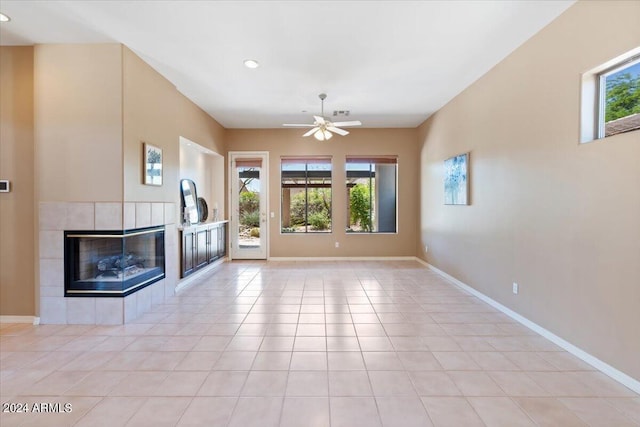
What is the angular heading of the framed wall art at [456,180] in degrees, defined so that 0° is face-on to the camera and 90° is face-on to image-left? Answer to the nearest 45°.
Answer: approximately 45°

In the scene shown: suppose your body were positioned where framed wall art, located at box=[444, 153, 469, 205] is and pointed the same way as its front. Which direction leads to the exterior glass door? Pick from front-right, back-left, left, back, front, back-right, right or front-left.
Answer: front-right

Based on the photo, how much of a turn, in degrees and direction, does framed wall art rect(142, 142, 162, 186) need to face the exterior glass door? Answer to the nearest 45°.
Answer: approximately 90° to its left

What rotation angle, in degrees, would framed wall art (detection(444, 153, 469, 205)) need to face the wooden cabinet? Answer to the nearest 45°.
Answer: approximately 45° to its right

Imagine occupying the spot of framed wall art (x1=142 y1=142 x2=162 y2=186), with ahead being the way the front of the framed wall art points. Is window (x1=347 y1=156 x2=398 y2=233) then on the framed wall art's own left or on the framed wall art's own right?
on the framed wall art's own left

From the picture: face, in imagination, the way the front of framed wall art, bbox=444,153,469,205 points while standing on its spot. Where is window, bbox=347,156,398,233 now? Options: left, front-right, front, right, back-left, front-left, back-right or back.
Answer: right

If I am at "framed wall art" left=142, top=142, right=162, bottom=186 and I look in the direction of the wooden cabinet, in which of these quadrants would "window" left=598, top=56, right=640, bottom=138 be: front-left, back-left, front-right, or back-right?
back-right

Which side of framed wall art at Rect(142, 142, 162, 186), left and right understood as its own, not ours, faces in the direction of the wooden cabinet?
left

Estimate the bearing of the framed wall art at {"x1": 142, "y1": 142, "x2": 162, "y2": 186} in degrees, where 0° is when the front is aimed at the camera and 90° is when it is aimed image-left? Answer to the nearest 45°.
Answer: approximately 315°

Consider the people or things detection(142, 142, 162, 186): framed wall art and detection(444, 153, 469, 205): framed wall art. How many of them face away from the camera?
0

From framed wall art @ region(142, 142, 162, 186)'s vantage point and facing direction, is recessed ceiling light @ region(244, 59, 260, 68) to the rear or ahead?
ahead

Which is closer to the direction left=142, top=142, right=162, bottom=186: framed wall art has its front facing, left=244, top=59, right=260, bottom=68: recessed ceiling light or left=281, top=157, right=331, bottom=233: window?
the recessed ceiling light

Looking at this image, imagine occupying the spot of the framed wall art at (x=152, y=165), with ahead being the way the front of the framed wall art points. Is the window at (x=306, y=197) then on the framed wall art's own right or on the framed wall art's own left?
on the framed wall art's own left

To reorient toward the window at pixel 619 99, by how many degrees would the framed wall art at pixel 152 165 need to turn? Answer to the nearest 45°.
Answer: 0° — it already faces it

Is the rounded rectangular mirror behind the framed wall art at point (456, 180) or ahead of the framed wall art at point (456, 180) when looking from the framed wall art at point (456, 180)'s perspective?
ahead
